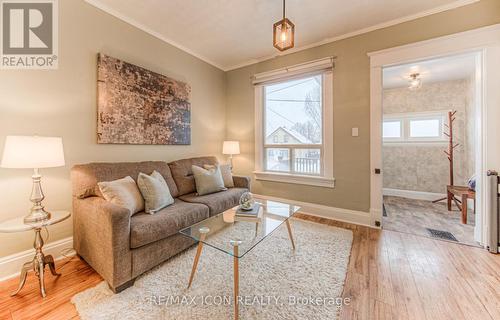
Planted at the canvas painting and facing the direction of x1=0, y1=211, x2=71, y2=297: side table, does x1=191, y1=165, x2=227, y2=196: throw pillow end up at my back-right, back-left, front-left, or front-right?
back-left

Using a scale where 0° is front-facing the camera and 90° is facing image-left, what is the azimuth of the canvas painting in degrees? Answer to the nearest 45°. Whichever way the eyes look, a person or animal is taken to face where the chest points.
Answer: approximately 315°

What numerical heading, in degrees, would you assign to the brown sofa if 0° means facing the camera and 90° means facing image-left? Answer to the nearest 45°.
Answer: approximately 315°

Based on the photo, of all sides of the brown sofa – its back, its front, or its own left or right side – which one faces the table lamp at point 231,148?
left

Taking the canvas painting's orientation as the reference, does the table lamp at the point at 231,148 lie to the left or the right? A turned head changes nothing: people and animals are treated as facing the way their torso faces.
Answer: on its left
